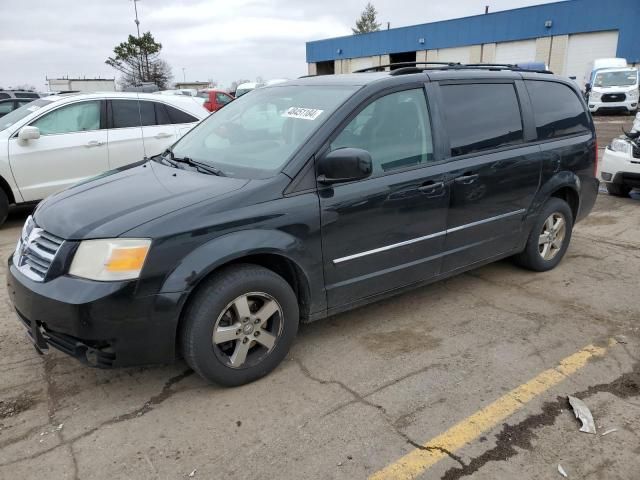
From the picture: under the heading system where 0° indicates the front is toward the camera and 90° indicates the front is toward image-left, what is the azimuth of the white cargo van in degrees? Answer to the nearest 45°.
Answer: approximately 0°

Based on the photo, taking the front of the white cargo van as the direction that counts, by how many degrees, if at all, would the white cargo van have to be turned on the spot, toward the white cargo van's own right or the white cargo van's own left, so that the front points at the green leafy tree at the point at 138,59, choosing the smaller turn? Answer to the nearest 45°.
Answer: approximately 90° to the white cargo van's own right

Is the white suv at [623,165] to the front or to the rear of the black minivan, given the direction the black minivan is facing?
to the rear

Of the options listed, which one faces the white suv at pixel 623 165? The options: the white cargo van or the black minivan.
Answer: the white cargo van

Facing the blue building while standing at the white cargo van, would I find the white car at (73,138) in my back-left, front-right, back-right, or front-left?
back-left

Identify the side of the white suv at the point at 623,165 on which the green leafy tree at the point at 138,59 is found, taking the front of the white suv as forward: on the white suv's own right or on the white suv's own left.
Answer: on the white suv's own right

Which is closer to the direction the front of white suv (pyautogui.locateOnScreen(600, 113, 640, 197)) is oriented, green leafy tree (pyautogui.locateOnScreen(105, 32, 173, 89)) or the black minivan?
the black minivan

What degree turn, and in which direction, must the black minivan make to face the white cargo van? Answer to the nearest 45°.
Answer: approximately 180°

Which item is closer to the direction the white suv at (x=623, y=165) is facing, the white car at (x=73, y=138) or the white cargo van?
the white car

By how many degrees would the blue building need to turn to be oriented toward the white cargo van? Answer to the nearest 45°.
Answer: approximately 45° to its left

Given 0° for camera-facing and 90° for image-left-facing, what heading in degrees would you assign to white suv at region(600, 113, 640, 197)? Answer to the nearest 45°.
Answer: approximately 45°
